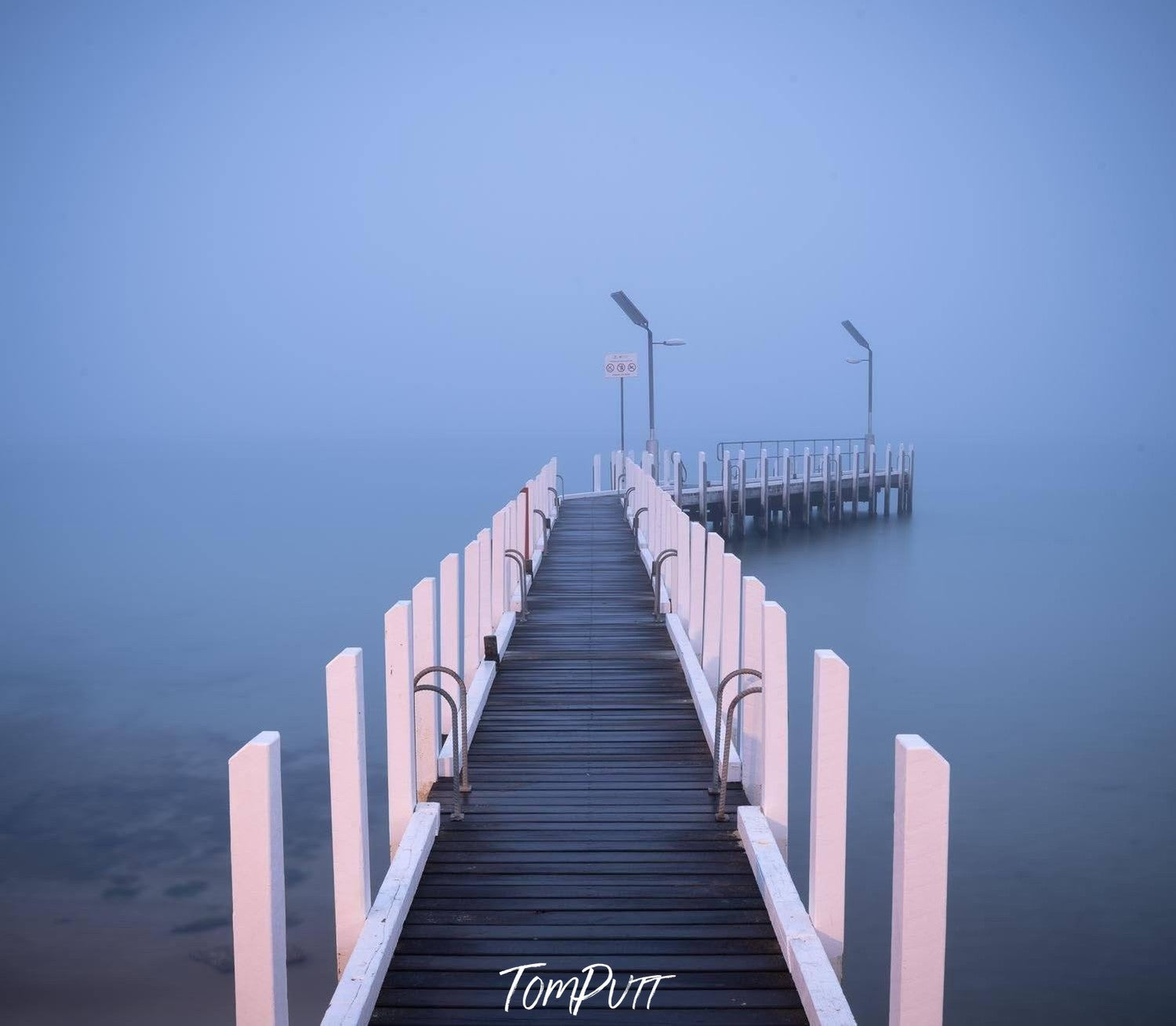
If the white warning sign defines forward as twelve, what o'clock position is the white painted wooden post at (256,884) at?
The white painted wooden post is roughly at 12 o'clock from the white warning sign.

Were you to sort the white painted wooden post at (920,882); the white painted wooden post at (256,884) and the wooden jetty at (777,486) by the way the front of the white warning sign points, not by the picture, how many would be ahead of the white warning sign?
2

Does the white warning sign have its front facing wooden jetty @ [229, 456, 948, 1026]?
yes

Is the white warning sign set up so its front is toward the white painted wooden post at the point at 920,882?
yes

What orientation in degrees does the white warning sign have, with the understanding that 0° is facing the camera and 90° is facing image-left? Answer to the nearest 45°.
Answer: approximately 0°
